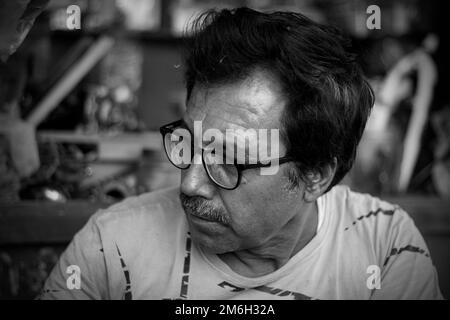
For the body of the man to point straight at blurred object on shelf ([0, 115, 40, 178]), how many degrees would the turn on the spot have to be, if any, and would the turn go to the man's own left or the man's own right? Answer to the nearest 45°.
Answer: approximately 135° to the man's own right

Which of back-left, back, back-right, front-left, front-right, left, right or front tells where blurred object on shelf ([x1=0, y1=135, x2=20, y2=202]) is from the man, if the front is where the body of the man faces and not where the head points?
back-right

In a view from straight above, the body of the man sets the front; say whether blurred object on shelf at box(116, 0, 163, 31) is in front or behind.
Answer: behind

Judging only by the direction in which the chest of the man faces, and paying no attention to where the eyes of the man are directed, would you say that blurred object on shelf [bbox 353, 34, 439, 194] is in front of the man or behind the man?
behind

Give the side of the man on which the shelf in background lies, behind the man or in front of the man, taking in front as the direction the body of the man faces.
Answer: behind

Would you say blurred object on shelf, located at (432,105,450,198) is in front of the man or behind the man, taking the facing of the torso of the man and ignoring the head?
behind

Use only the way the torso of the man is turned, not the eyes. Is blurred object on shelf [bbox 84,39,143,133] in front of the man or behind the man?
behind
